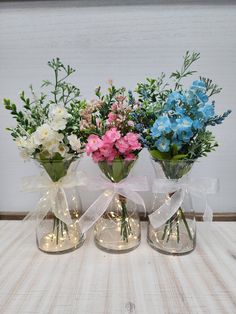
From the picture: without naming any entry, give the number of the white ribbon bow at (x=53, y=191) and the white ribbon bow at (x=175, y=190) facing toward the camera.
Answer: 2

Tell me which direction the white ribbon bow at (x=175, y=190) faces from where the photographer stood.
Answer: facing the viewer

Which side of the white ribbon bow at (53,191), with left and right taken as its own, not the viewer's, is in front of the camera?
front
